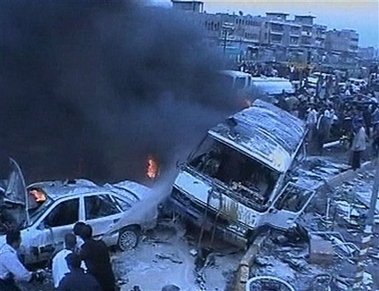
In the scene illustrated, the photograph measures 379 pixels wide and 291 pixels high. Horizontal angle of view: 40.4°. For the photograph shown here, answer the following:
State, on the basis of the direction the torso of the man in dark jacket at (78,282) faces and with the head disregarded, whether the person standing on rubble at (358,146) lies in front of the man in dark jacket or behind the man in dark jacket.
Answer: in front

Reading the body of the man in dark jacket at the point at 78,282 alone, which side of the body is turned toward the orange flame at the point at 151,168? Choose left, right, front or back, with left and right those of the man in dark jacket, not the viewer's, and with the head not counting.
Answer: front

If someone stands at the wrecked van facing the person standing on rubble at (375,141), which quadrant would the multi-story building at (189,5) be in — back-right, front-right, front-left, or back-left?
front-left

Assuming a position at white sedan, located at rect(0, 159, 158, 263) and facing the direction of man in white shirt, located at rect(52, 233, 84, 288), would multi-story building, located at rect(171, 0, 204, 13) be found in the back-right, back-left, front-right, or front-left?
back-left

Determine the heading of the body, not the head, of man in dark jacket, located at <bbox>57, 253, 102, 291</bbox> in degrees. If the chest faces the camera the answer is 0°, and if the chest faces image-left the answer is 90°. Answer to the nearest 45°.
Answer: approximately 180°

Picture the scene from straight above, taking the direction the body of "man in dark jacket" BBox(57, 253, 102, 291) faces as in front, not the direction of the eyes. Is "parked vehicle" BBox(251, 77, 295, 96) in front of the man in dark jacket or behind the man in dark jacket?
in front

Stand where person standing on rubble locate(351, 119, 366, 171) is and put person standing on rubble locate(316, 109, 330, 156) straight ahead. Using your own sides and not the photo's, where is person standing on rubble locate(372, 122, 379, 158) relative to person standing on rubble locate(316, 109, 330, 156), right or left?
right

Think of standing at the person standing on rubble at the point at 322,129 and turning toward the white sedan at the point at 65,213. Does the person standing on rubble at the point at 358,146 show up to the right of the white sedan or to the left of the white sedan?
left

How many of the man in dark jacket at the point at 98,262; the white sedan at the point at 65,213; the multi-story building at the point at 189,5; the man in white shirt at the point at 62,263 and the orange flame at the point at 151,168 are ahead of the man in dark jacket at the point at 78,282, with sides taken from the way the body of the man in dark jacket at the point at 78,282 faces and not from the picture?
5

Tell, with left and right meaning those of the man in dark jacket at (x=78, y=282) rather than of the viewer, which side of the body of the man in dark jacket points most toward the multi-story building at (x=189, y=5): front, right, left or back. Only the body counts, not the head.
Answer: front

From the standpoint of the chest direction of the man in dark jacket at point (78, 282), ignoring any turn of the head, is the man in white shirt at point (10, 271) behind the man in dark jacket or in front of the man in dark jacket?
in front
